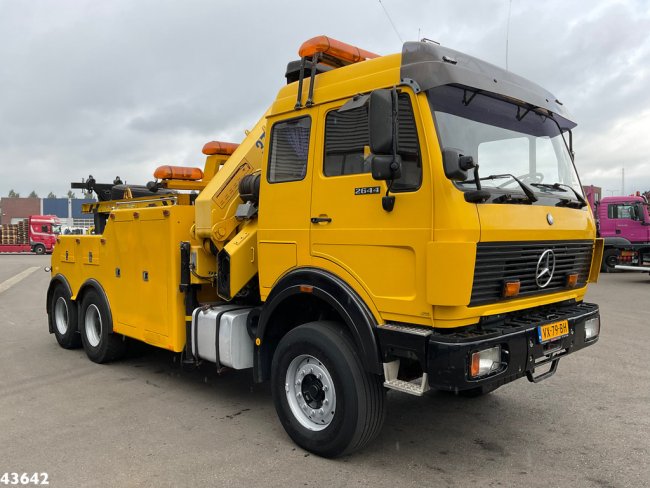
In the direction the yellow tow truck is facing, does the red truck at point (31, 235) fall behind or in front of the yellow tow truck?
behind

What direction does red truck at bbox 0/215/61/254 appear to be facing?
to the viewer's right

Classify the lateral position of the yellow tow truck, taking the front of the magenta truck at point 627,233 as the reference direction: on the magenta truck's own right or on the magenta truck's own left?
on the magenta truck's own right

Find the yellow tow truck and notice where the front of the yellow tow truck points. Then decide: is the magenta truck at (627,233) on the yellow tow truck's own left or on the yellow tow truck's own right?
on the yellow tow truck's own left
